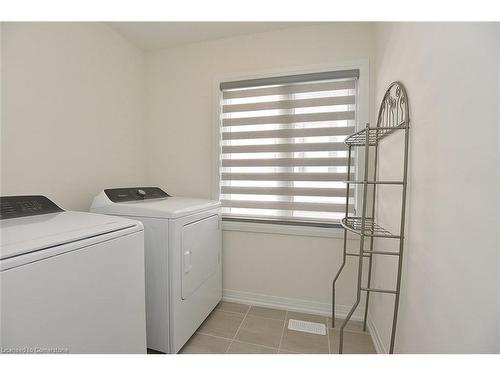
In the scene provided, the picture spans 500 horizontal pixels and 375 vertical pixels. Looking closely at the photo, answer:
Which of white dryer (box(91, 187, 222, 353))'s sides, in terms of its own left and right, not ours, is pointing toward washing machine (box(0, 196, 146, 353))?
right

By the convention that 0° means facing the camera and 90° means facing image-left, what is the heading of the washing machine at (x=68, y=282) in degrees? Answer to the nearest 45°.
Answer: approximately 315°

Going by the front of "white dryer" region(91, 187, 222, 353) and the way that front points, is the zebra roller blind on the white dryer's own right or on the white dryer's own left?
on the white dryer's own left

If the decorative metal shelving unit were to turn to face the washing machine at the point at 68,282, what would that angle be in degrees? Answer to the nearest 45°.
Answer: approximately 45° to its left

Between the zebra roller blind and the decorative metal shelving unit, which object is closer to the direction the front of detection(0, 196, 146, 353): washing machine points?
the decorative metal shelving unit

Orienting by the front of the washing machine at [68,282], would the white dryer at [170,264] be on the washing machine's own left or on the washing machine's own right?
on the washing machine's own left

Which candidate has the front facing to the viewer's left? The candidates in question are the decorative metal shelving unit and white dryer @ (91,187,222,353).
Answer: the decorative metal shelving unit

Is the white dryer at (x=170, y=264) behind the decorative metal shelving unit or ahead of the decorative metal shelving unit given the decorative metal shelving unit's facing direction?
ahead

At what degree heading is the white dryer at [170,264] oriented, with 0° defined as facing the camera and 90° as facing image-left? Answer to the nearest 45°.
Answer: approximately 315°

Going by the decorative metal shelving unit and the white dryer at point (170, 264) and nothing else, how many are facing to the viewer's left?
1

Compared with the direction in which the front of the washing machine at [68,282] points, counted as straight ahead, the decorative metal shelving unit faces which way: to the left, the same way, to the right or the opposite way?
the opposite way

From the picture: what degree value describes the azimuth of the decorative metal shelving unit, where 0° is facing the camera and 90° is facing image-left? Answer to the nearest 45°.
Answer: approximately 90°
